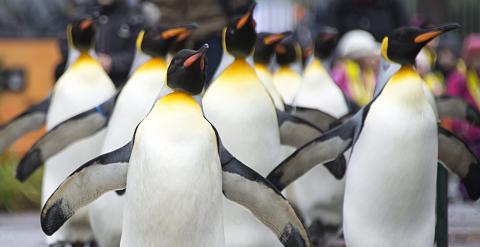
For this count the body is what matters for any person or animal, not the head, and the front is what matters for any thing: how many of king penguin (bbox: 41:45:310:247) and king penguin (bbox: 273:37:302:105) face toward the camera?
2

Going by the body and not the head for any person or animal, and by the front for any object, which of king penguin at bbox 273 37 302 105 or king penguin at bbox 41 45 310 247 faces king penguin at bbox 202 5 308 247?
king penguin at bbox 273 37 302 105

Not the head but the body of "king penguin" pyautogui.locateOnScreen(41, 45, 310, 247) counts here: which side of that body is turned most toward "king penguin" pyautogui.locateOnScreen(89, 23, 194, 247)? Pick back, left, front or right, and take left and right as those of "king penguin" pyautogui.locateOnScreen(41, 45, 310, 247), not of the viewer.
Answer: back

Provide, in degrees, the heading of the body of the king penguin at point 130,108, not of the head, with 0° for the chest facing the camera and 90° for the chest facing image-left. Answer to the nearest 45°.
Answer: approximately 315°

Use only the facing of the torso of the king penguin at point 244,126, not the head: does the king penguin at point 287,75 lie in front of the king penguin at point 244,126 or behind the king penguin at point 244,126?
behind

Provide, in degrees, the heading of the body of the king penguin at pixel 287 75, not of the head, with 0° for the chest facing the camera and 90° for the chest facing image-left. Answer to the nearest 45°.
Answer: approximately 0°

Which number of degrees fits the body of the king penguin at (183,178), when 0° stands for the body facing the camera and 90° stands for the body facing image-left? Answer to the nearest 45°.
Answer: approximately 0°

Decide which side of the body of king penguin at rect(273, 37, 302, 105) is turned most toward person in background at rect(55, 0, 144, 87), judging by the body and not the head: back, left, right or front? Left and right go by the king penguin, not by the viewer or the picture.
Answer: right
